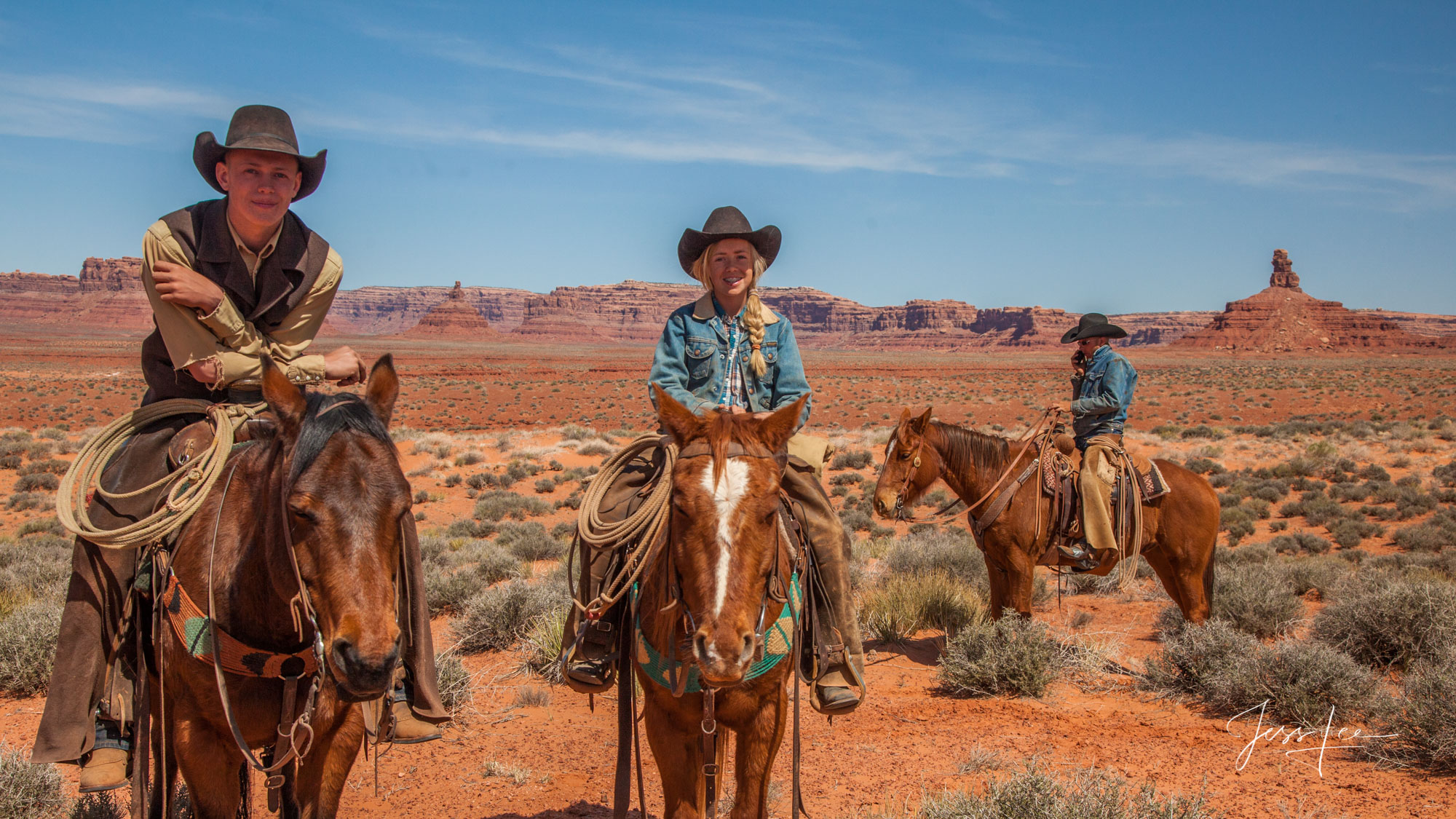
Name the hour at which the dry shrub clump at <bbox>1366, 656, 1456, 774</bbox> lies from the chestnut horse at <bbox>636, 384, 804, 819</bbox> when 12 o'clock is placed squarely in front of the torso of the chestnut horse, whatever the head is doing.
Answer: The dry shrub clump is roughly at 8 o'clock from the chestnut horse.

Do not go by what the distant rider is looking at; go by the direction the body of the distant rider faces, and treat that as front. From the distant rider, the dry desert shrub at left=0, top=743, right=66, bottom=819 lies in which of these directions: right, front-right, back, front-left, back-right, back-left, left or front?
front-left

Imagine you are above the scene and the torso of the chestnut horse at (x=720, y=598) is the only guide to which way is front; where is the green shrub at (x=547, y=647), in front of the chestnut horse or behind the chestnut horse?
behind

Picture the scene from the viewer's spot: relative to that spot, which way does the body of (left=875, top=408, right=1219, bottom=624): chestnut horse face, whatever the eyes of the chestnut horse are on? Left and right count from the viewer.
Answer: facing to the left of the viewer

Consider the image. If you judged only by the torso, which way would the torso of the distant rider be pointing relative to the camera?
to the viewer's left

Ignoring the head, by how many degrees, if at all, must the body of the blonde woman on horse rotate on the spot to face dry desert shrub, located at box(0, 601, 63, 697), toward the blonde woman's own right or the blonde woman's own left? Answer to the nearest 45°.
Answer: approximately 135° to the blonde woman's own right

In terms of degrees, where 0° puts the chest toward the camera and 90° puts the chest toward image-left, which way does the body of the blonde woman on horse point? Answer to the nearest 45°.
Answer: approximately 0°

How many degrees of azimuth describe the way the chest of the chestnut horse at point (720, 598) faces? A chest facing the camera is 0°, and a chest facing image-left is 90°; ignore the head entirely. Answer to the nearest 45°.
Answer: approximately 0°

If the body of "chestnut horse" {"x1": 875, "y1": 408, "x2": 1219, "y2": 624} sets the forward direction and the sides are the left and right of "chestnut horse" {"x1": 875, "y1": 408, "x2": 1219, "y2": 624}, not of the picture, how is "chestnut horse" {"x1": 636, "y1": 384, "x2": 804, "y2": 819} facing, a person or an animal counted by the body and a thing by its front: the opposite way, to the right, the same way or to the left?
to the left

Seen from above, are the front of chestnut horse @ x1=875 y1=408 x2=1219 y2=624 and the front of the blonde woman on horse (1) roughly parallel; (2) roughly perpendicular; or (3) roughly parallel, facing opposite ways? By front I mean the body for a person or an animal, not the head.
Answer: roughly perpendicular
